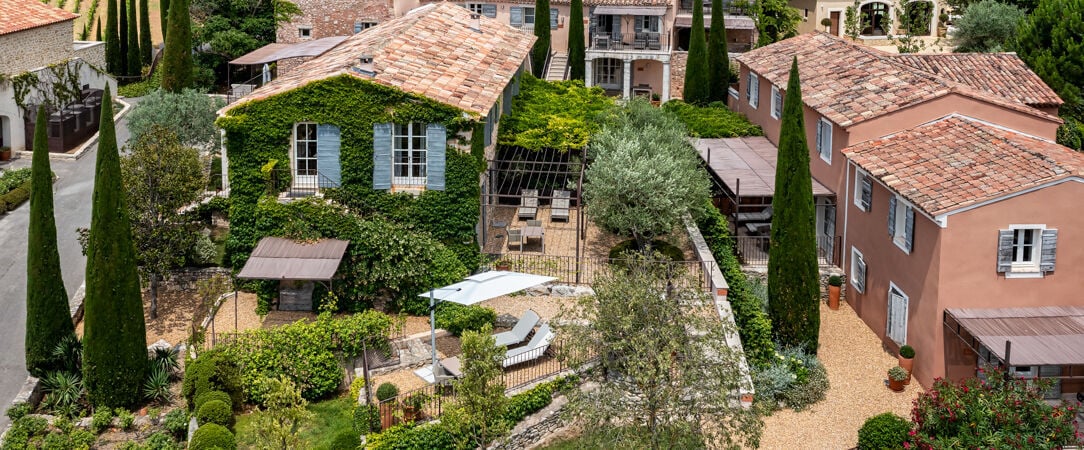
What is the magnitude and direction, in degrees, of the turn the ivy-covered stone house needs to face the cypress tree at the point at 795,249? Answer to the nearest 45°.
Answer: approximately 90° to its left

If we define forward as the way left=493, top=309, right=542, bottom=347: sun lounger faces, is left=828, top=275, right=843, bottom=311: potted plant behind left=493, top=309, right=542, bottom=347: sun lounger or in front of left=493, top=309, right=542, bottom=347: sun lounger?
behind

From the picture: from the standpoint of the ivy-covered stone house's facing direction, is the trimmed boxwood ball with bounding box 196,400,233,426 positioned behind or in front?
in front

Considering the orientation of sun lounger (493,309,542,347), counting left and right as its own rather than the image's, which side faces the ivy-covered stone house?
right

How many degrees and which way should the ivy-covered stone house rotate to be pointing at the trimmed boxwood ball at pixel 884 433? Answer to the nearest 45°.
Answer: approximately 45° to its left

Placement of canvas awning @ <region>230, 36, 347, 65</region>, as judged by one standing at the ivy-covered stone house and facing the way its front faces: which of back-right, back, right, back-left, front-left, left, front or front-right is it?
back

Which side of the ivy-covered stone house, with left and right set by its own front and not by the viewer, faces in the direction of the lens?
front

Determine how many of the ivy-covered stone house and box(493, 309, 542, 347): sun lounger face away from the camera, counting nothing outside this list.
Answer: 0

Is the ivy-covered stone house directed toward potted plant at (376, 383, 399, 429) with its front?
yes
